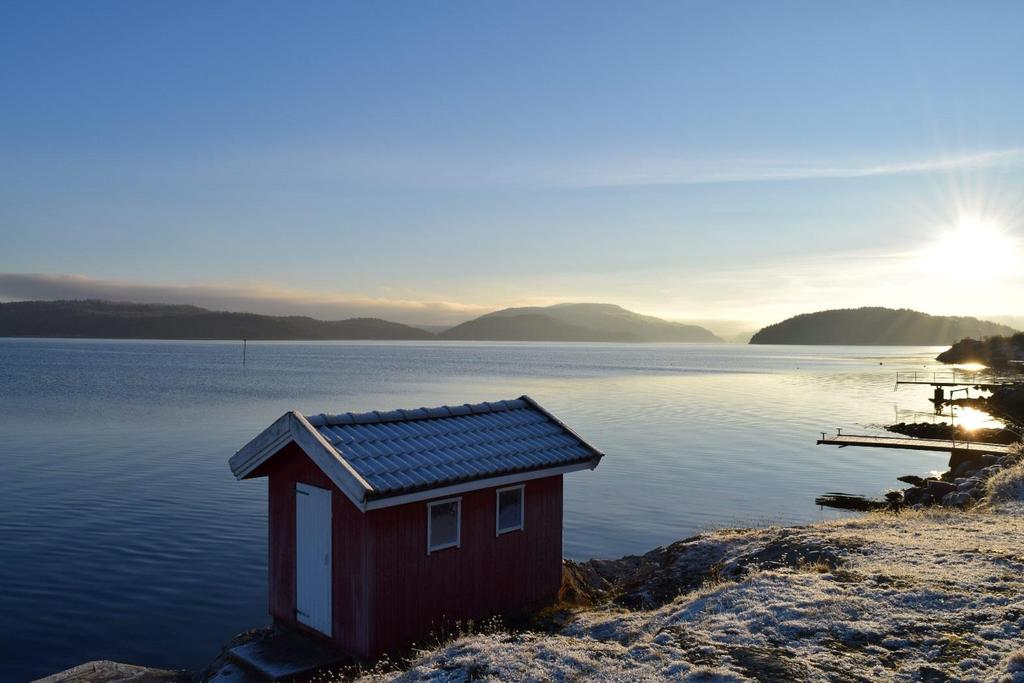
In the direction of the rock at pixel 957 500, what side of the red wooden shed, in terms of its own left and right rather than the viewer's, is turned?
back

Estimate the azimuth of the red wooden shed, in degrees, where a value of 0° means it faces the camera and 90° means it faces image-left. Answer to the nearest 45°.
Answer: approximately 45°

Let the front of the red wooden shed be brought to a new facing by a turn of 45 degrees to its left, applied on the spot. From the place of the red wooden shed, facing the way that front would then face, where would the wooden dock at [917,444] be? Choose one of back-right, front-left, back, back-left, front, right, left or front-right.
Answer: back-left

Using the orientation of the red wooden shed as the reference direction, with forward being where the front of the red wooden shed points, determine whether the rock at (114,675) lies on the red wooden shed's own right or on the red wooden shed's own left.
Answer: on the red wooden shed's own right

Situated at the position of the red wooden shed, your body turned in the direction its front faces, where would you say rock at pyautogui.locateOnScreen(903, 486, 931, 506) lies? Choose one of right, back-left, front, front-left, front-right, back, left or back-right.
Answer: back

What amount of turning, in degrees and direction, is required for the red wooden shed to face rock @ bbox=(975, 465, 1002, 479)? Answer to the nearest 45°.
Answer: approximately 180°

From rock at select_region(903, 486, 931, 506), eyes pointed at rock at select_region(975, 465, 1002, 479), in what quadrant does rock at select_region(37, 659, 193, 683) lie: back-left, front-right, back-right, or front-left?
back-right

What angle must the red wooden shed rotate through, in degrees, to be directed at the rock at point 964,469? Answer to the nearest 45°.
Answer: approximately 180°
